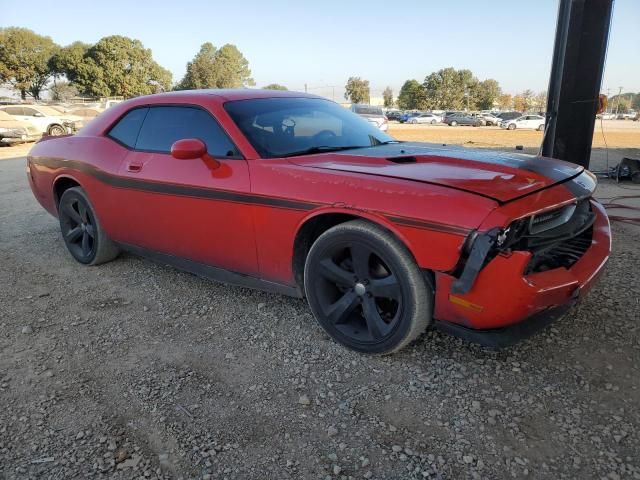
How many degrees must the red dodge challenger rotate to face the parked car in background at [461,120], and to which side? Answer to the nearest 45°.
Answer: approximately 135° to its left

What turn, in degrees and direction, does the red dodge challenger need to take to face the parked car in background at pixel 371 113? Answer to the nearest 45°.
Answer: approximately 135° to its left

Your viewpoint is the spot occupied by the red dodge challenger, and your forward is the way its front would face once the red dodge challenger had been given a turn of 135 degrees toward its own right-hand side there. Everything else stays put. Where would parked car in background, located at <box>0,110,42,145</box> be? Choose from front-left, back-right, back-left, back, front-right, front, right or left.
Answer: front-right

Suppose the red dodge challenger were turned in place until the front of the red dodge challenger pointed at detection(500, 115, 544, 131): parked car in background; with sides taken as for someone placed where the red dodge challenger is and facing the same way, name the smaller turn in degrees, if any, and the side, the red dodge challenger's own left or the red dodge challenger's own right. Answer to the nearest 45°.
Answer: approximately 90° to the red dodge challenger's own left

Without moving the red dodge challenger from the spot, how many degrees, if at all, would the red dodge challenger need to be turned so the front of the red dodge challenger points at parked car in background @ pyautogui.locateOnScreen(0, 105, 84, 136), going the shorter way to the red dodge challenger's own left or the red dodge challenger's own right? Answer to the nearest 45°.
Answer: approximately 180°

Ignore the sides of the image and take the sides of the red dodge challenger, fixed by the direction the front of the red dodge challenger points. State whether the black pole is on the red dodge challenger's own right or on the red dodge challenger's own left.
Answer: on the red dodge challenger's own left

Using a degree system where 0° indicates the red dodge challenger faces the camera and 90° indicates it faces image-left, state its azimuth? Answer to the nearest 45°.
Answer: approximately 315°
